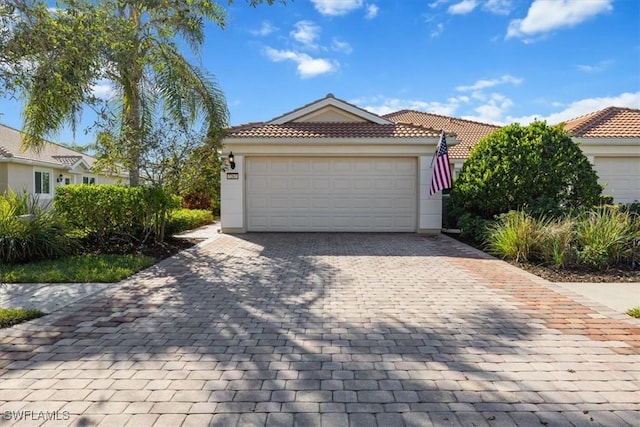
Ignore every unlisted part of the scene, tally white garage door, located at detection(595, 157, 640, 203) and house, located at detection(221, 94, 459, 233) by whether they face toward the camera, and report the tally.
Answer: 2

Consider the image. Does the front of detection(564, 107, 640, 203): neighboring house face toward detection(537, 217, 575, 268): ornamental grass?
yes

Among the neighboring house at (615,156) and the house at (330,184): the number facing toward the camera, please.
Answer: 2

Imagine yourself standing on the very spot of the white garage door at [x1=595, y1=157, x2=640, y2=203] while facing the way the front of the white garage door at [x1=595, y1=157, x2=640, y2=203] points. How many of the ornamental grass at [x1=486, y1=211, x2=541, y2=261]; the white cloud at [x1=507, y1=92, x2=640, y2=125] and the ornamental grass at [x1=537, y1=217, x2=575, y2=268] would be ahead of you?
2

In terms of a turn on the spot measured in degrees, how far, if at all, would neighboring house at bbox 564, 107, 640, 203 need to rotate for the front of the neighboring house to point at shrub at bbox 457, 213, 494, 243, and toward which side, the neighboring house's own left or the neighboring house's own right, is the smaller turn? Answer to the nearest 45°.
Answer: approximately 45° to the neighboring house's own right

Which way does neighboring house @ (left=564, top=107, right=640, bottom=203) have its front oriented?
toward the camera

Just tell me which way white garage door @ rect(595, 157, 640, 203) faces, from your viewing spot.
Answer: facing the viewer
